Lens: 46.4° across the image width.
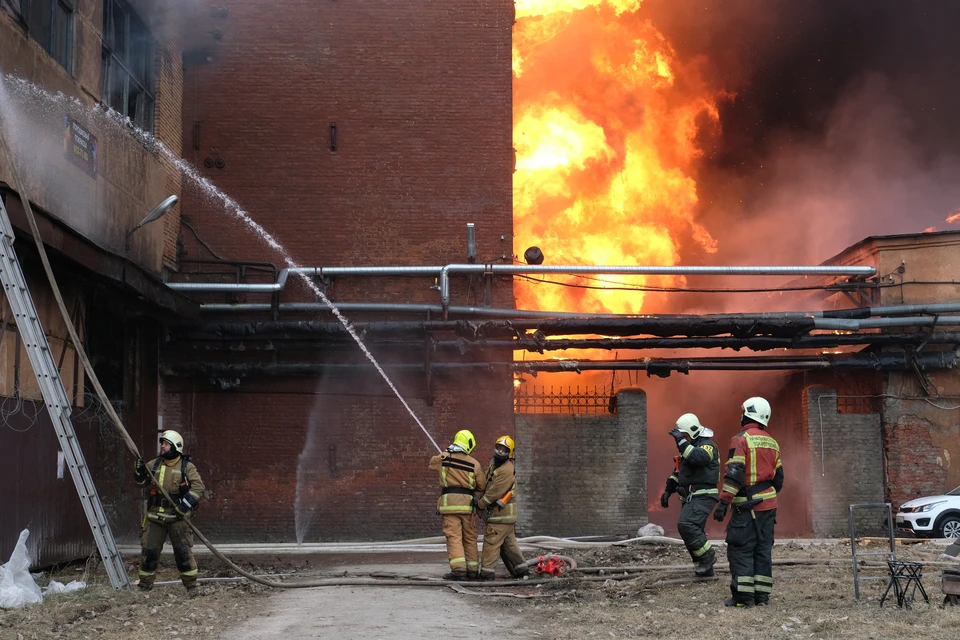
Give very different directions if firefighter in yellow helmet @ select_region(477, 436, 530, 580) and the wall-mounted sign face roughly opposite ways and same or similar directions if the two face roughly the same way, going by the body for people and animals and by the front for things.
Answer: very different directions

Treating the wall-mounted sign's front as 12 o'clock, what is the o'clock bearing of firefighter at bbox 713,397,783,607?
The firefighter is roughly at 12 o'clock from the wall-mounted sign.

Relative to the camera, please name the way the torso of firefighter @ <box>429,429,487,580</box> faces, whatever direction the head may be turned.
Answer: away from the camera

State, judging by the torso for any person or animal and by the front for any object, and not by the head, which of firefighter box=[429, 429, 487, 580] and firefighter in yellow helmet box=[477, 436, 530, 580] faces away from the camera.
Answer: the firefighter

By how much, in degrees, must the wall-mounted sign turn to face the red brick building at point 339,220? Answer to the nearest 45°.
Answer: approximately 90° to its left

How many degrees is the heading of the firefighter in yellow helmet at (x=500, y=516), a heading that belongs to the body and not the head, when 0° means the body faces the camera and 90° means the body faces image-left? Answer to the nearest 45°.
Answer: approximately 90°

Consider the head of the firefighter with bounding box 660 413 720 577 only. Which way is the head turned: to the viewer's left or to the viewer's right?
to the viewer's left

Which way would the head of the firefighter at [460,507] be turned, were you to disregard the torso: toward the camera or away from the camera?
away from the camera

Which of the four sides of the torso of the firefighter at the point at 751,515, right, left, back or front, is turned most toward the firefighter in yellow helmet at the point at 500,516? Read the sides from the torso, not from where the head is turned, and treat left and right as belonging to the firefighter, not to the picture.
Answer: front

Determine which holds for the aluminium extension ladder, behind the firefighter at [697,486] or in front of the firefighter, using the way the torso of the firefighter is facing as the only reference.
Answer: in front

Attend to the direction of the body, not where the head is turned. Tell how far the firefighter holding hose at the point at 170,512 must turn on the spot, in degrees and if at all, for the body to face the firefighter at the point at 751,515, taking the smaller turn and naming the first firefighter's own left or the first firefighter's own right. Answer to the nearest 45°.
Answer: approximately 90° to the first firefighter's own left
